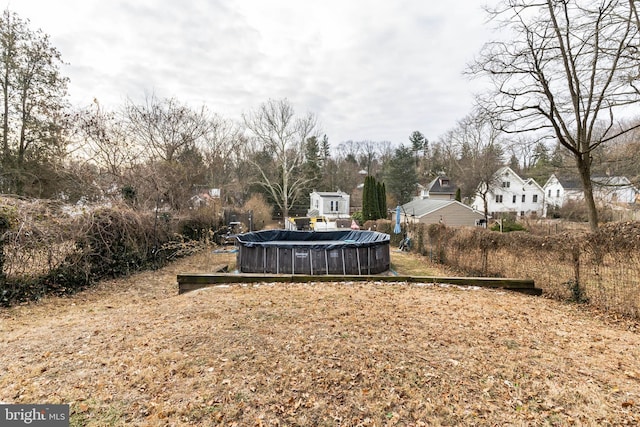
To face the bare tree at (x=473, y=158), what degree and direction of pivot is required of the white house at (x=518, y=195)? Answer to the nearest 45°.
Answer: approximately 45° to its right

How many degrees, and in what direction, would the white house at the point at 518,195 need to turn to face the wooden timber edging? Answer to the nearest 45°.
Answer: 0° — it already faces it

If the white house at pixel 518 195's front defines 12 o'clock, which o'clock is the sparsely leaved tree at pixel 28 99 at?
The sparsely leaved tree is roughly at 1 o'clock from the white house.

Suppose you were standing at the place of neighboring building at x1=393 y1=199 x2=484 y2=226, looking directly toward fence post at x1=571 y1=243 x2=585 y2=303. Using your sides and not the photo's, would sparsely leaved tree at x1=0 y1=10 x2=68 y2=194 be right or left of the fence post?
right

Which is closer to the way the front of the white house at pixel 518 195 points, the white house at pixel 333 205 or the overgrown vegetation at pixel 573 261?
the overgrown vegetation

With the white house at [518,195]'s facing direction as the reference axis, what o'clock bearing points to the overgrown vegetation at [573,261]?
The overgrown vegetation is roughly at 12 o'clock from the white house.

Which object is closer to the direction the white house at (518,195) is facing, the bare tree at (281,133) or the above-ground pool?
the above-ground pool

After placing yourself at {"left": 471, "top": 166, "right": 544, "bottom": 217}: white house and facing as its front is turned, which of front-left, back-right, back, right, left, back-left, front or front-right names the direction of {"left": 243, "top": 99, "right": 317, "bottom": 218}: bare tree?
front-right

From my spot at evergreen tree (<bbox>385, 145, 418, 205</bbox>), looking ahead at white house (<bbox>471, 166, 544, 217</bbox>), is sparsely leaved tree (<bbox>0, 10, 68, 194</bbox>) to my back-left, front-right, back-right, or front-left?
back-right

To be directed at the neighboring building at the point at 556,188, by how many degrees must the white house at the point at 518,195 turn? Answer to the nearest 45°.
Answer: approximately 135° to its left

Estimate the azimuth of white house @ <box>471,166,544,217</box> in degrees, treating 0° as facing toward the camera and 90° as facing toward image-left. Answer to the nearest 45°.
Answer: approximately 0°

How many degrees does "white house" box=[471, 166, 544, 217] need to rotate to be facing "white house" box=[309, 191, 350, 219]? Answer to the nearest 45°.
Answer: approximately 45° to its right

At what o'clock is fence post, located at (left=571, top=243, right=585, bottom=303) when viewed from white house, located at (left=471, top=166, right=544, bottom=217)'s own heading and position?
The fence post is roughly at 12 o'clock from the white house.

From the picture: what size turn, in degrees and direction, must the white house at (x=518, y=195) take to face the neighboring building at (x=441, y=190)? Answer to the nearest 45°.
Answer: approximately 45° to its right
